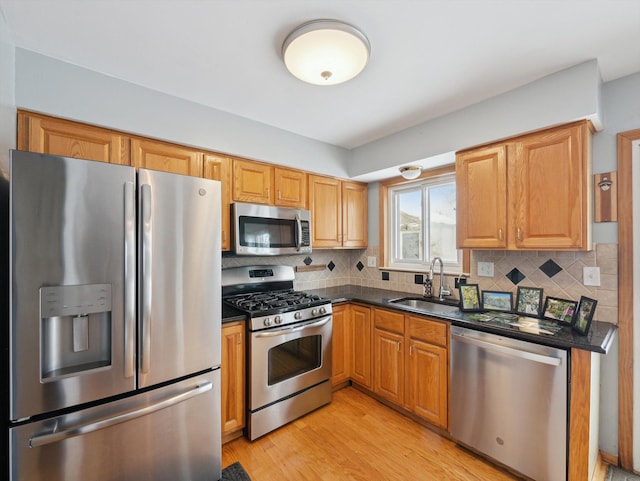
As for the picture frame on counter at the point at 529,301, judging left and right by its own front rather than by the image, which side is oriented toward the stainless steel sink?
right

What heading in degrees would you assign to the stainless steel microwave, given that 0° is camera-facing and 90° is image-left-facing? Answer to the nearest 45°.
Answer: approximately 315°

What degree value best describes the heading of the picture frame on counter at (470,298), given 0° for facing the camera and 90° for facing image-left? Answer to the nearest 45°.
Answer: approximately 0°

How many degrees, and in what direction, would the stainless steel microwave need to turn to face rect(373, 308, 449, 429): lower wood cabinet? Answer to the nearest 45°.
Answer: approximately 45° to its left

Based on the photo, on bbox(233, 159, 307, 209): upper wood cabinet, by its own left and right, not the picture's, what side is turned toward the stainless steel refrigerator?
right

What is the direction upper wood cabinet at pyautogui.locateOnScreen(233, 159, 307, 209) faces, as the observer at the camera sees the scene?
facing the viewer and to the right of the viewer

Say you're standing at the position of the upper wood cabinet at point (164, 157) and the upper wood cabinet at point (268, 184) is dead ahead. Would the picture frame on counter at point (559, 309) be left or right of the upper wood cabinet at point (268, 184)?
right

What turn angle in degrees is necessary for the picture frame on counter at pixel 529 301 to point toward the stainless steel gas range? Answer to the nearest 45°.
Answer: approximately 45° to its right

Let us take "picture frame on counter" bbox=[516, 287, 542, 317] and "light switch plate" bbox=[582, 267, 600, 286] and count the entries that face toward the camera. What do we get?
2

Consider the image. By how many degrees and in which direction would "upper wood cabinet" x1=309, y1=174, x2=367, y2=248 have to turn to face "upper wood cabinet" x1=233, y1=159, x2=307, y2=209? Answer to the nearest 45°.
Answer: approximately 90° to its right

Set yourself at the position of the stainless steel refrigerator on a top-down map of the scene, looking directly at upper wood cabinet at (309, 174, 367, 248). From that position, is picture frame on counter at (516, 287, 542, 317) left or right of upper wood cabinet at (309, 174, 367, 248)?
right
